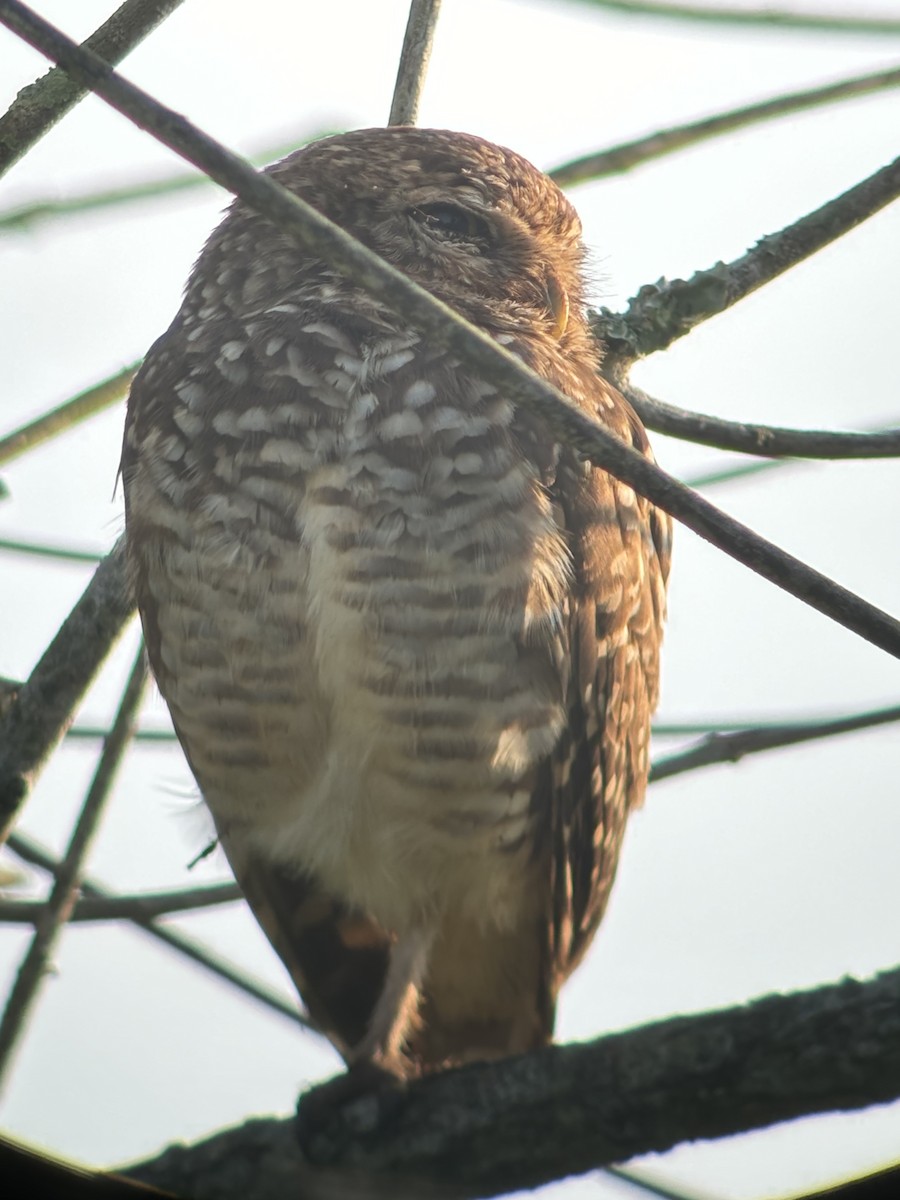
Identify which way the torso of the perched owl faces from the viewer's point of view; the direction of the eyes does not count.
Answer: toward the camera

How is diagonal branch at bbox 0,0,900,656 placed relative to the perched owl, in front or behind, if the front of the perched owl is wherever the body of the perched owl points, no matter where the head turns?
in front
